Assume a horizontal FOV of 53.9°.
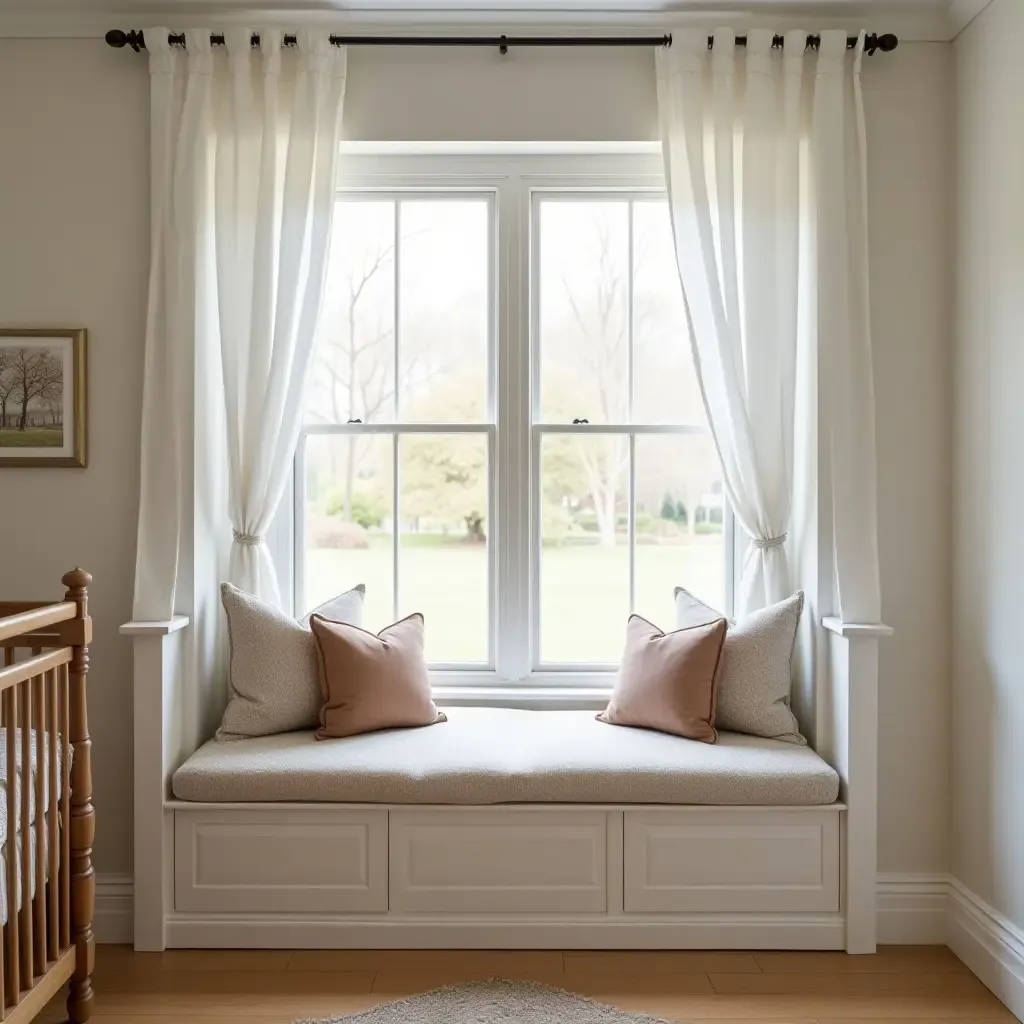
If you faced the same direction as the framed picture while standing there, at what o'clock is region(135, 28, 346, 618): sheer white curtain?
The sheer white curtain is roughly at 10 o'clock from the framed picture.

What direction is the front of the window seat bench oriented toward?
toward the camera

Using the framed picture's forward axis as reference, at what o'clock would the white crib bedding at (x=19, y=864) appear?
The white crib bedding is roughly at 12 o'clock from the framed picture.

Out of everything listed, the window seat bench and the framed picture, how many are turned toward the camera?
2

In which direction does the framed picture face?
toward the camera

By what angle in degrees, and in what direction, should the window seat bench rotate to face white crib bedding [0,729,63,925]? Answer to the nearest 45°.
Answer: approximately 45° to its right
